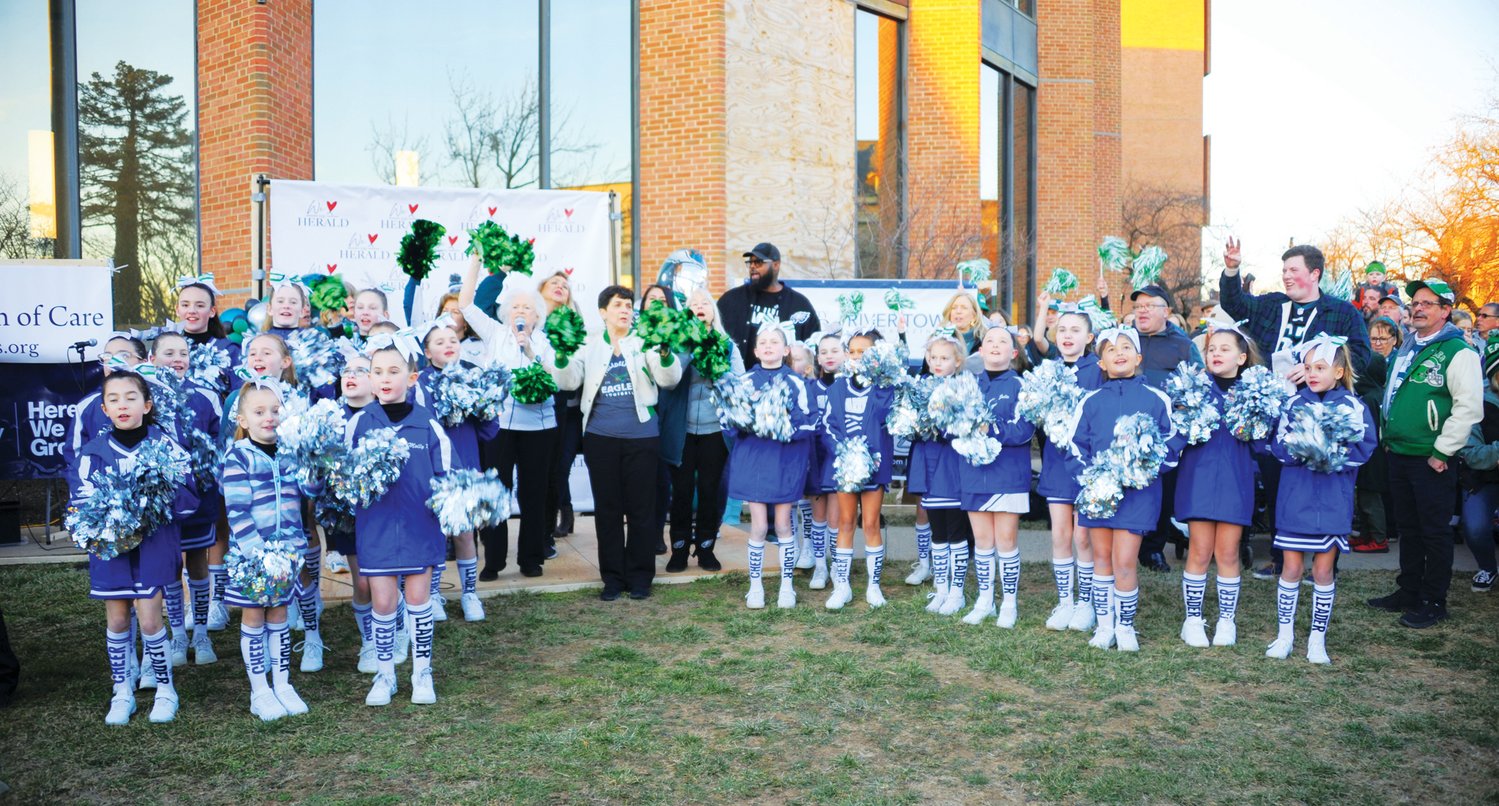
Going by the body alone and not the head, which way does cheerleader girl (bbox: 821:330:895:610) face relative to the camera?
toward the camera

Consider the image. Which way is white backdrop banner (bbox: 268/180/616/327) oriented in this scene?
toward the camera

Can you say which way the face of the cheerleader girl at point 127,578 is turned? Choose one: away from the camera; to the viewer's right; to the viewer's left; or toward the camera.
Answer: toward the camera

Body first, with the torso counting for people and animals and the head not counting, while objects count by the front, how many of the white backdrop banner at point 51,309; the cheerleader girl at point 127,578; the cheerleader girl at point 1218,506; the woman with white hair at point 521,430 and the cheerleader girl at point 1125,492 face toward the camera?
5

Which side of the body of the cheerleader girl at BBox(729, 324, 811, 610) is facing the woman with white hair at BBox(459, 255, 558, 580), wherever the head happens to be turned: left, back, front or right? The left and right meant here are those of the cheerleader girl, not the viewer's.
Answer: right

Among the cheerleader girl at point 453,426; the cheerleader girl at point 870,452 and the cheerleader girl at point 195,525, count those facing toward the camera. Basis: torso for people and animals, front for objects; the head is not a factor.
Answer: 3

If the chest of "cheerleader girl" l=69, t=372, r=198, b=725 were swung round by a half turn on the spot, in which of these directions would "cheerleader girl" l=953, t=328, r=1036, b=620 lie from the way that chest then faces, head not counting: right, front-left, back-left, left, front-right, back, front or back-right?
right

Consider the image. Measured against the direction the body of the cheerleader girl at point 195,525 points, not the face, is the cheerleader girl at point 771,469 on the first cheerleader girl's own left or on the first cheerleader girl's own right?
on the first cheerleader girl's own left

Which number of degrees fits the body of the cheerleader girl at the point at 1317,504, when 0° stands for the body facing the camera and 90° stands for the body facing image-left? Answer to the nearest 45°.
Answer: approximately 0°

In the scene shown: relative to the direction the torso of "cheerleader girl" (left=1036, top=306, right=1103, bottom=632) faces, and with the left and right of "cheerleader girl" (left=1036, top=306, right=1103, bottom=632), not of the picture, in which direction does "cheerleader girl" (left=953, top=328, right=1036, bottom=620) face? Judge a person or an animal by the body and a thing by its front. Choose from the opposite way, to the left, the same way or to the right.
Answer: the same way

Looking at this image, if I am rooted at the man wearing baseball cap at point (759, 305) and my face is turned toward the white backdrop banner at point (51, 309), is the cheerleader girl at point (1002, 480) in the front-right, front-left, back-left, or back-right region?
back-left

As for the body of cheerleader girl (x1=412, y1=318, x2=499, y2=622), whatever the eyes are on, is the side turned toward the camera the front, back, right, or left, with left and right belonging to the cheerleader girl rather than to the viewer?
front

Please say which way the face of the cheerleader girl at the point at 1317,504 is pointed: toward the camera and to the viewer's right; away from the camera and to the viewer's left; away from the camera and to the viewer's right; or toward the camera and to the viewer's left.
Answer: toward the camera and to the viewer's left

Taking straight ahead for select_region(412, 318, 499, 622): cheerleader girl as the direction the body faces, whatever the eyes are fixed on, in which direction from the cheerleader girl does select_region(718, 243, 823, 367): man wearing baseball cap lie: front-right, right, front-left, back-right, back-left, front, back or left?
back-left
